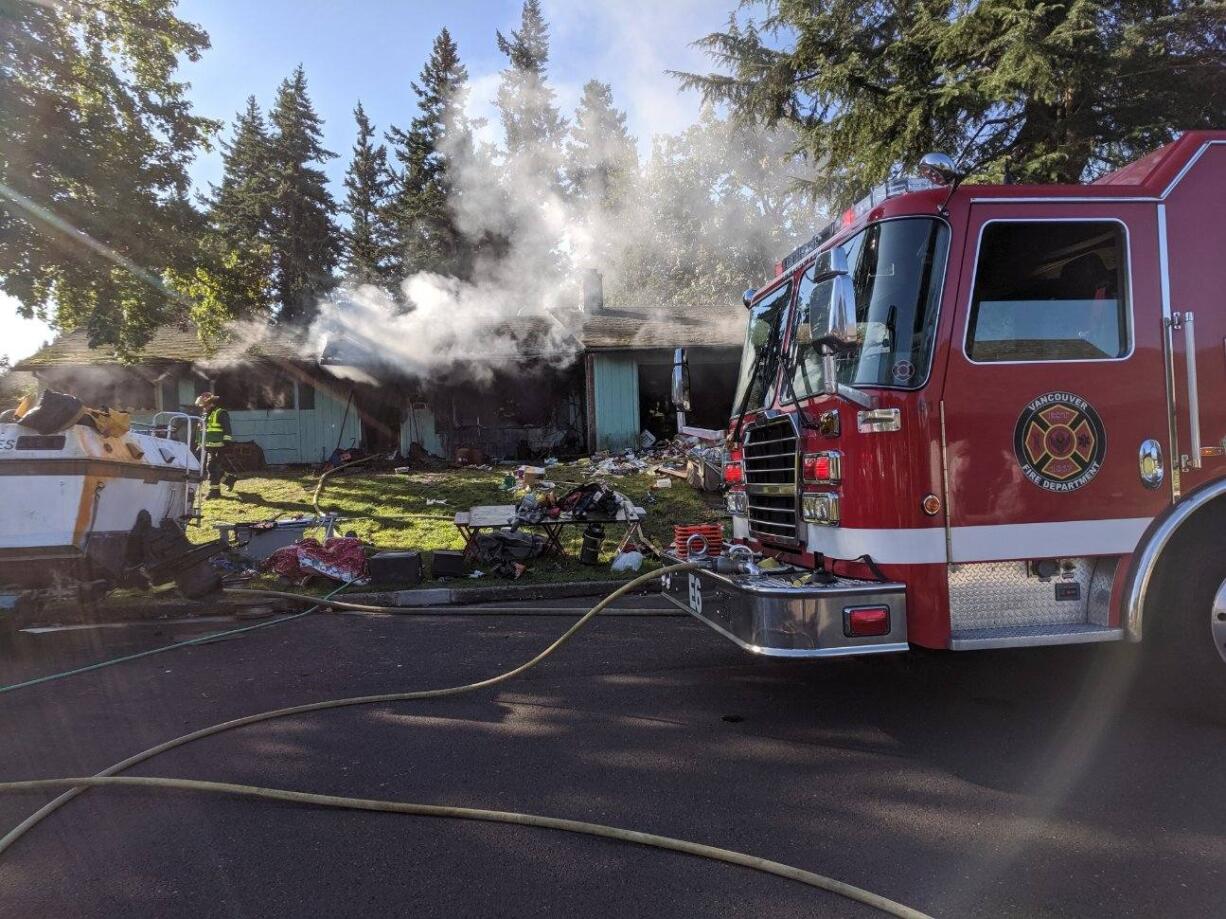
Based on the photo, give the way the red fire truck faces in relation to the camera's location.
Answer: facing the viewer and to the left of the viewer

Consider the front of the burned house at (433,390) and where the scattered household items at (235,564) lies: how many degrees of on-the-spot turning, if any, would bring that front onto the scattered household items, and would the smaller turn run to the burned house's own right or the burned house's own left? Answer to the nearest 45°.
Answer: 0° — it already faces it

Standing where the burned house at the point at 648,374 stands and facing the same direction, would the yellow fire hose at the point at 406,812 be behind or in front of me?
in front

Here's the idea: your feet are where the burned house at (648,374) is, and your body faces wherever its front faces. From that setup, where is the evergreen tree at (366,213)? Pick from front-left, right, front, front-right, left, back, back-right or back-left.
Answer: back-right

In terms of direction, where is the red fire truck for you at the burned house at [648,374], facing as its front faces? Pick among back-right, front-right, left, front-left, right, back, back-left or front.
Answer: front

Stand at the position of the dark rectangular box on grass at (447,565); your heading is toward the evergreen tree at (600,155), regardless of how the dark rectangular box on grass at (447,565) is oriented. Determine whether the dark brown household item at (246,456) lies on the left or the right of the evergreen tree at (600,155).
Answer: left

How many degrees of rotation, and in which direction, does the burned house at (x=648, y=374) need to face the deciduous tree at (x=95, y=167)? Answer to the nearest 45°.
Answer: approximately 45° to its right

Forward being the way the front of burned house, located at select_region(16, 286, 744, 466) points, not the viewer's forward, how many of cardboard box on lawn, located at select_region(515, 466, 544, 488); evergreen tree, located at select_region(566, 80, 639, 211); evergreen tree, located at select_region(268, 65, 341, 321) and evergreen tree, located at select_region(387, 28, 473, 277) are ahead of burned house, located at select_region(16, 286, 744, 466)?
1

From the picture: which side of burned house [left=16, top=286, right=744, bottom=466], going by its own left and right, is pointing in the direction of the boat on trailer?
front

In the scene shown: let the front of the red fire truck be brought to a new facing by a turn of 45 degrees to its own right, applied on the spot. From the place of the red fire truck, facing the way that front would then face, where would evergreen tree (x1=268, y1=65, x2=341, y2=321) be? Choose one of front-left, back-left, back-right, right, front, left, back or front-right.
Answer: front-right

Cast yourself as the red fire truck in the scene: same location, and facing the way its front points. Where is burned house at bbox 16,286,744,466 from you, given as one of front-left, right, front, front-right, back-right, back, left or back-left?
right

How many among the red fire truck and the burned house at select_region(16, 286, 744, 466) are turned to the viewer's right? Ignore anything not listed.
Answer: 0

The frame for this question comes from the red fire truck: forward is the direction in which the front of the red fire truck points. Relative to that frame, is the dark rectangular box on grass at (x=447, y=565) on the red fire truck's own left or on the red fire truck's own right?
on the red fire truck's own right
